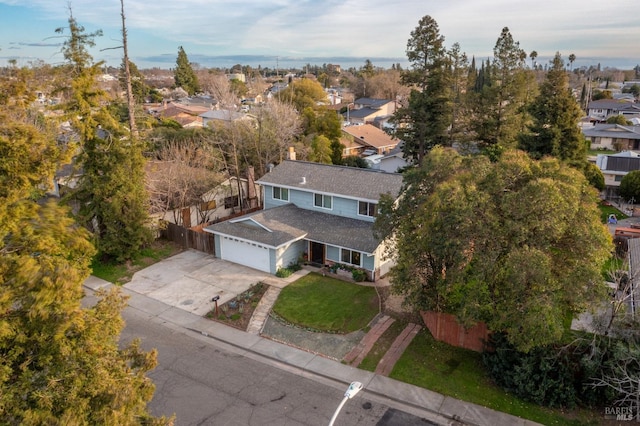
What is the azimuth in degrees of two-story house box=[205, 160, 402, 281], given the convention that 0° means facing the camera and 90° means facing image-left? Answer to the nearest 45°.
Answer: approximately 45°

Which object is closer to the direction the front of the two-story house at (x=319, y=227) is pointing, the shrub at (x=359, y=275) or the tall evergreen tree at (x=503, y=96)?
the shrub

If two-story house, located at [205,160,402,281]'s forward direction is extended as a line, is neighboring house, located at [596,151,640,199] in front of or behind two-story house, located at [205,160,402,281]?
behind

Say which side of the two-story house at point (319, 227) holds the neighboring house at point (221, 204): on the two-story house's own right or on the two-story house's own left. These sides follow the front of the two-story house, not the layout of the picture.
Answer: on the two-story house's own right

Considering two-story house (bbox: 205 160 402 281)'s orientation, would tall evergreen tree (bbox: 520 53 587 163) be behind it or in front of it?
behind

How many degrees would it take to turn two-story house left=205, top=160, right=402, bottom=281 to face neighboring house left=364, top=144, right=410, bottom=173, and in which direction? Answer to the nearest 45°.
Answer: approximately 135° to its right

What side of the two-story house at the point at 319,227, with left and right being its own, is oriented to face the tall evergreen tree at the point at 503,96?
back

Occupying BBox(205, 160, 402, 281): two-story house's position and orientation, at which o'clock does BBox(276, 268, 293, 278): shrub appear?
The shrub is roughly at 12 o'clock from the two-story house.

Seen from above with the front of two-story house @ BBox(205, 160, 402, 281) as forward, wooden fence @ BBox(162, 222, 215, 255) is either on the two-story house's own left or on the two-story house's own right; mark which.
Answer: on the two-story house's own right

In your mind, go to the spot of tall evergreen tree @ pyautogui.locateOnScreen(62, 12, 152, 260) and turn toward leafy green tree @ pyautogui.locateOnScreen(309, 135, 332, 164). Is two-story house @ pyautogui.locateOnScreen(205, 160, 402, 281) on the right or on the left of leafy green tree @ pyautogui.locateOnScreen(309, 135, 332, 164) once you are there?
right
